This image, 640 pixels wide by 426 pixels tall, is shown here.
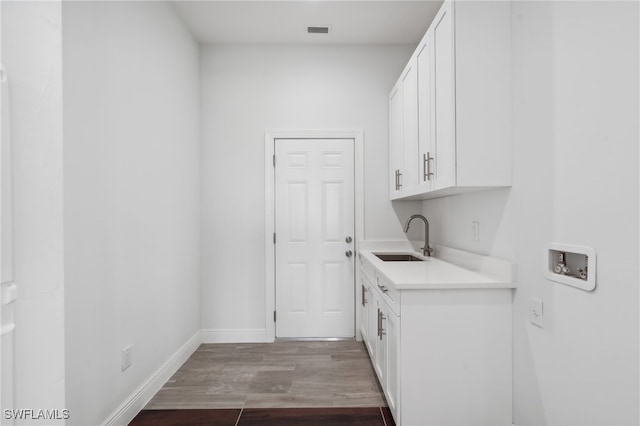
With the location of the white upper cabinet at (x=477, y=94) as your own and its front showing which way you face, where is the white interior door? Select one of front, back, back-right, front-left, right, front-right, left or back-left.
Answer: front-right

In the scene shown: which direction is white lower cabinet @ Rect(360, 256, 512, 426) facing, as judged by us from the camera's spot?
facing to the left of the viewer

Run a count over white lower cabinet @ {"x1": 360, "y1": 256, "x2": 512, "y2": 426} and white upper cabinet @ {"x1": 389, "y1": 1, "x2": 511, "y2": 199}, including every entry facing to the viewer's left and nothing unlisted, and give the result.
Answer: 2

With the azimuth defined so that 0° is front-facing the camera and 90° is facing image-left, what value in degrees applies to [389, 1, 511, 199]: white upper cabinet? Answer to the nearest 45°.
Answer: approximately 90°
